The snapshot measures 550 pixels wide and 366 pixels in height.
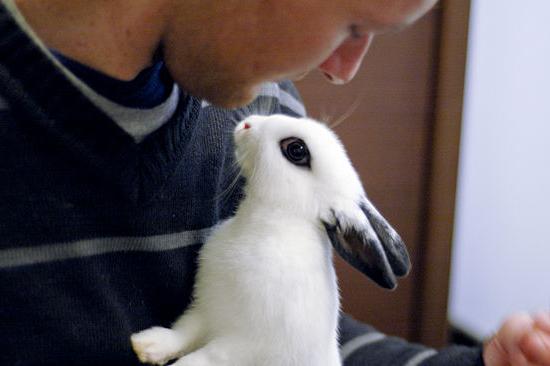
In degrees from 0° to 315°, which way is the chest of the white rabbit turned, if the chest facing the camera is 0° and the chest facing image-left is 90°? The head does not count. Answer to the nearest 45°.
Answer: approximately 90°

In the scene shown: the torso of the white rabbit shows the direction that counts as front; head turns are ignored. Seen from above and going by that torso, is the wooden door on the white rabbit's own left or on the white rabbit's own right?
on the white rabbit's own right

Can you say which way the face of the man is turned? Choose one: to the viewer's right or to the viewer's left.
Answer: to the viewer's right

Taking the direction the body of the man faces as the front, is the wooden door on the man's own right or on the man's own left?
on the man's own left

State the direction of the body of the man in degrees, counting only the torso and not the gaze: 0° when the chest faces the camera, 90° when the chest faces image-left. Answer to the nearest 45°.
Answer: approximately 315°
